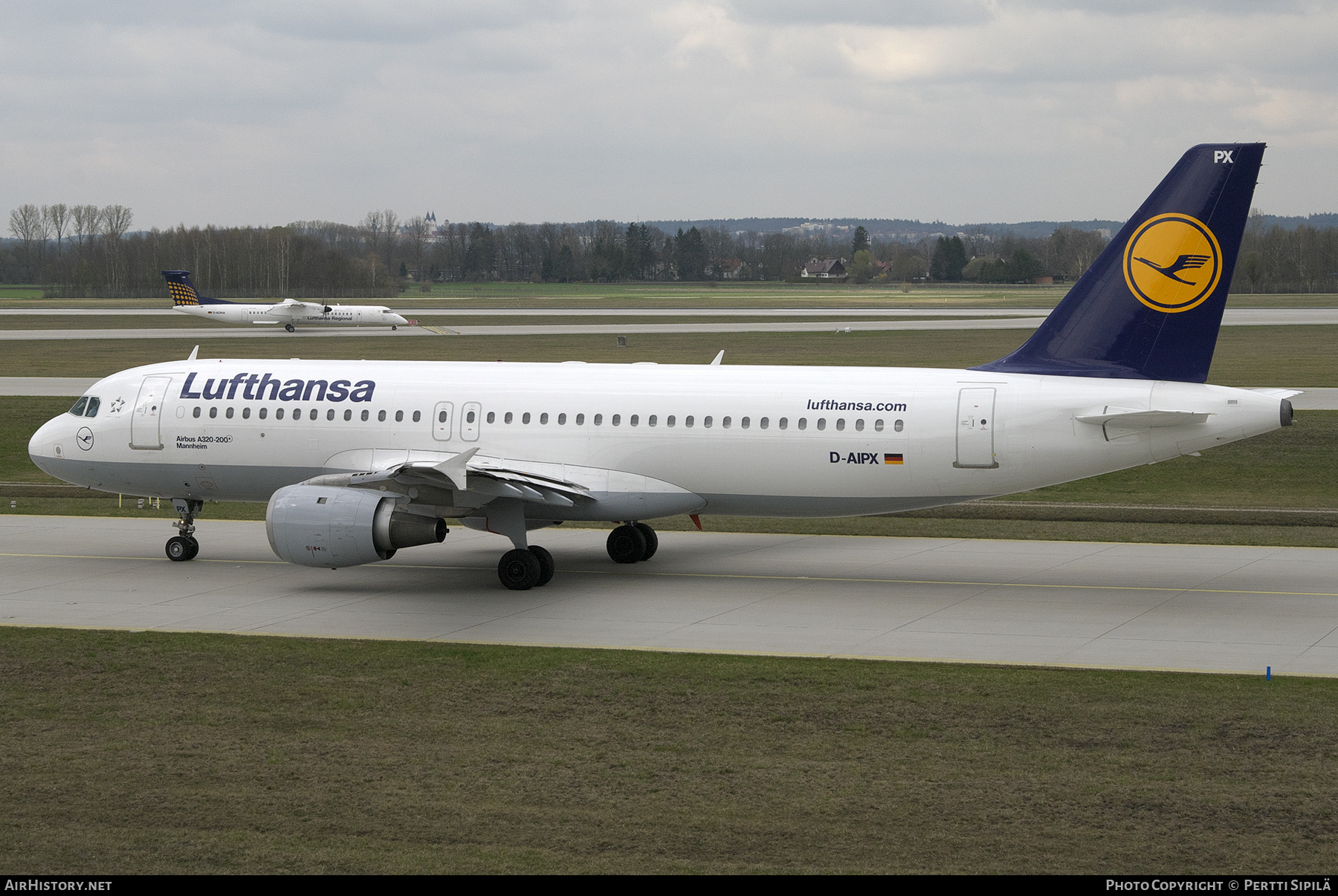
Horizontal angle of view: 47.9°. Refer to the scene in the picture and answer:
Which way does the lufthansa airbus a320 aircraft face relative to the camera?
to the viewer's left
